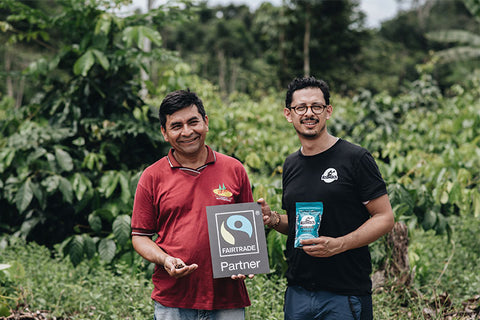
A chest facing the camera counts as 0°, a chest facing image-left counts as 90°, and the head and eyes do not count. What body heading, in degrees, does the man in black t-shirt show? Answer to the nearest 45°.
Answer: approximately 45°

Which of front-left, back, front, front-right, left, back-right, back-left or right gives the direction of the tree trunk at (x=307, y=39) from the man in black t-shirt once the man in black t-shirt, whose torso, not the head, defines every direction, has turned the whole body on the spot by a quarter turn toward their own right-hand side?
front-right

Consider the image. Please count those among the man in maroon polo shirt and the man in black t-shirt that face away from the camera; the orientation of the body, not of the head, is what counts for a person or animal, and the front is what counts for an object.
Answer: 0

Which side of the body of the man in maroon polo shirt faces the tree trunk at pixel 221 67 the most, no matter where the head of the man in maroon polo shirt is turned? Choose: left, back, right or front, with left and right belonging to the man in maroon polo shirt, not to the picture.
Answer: back

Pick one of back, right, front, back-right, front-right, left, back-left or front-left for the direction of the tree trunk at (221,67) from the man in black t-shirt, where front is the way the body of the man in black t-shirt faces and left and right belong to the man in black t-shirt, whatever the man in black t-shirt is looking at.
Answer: back-right

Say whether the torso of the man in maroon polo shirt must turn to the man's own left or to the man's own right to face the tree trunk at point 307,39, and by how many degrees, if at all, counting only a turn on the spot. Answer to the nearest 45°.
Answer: approximately 180°

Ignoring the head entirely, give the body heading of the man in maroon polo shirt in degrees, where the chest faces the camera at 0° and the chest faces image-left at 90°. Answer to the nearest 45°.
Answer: approximately 0°
